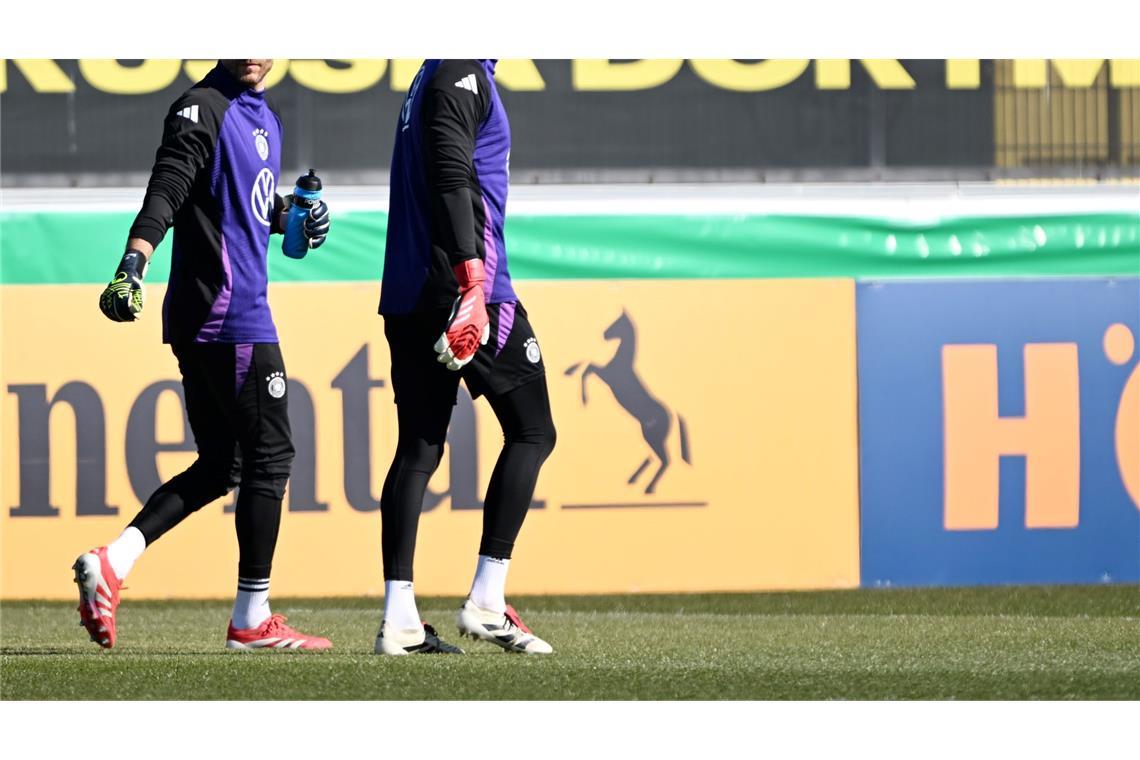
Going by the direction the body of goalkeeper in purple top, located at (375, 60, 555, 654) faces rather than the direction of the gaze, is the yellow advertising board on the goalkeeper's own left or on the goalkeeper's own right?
on the goalkeeper's own left

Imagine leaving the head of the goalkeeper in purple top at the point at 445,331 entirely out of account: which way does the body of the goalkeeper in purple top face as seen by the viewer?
to the viewer's right

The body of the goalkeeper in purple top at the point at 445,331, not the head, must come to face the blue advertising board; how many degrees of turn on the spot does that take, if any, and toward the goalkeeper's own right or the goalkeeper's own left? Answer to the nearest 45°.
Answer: approximately 45° to the goalkeeper's own left

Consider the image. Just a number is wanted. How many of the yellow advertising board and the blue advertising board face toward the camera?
2

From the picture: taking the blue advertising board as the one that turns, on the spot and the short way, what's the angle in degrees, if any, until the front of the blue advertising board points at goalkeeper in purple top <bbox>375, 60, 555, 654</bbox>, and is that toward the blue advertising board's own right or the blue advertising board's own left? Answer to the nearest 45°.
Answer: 0° — it already faces them

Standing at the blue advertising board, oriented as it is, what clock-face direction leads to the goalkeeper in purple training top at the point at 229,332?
The goalkeeper in purple training top is roughly at 1 o'clock from the blue advertising board.

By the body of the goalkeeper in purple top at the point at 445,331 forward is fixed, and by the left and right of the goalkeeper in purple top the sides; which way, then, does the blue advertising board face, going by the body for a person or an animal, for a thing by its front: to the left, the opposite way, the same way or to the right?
to the right

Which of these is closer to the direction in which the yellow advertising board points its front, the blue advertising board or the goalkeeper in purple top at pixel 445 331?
the goalkeeper in purple top

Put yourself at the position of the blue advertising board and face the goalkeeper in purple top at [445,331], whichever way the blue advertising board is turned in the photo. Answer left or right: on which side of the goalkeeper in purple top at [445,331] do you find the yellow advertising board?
right

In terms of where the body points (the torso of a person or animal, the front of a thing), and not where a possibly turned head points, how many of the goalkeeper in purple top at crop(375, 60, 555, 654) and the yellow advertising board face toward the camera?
1

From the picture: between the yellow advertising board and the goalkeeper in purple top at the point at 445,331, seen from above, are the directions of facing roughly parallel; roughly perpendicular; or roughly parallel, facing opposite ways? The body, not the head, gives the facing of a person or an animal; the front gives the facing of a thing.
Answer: roughly perpendicular
